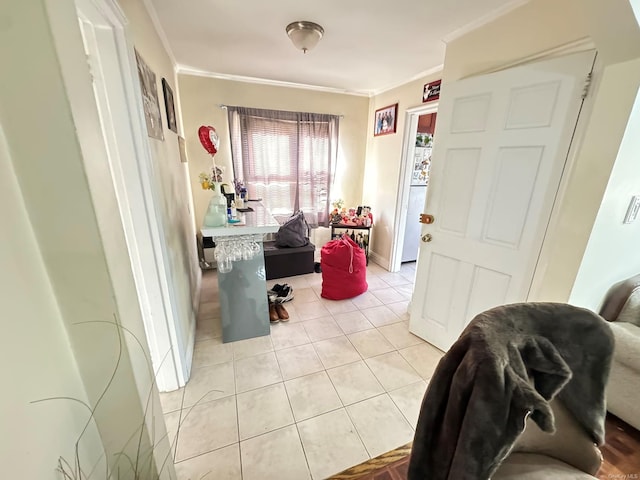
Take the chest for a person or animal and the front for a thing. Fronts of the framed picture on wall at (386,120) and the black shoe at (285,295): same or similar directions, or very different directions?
very different directions

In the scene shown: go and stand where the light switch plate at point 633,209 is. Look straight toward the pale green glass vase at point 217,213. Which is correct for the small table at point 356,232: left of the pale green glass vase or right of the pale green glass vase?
right

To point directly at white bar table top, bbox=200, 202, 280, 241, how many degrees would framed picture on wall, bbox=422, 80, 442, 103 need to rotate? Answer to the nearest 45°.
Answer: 0° — it already faces it

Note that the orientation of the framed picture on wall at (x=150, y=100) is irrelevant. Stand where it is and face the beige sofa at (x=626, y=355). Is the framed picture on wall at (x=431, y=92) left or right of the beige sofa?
left

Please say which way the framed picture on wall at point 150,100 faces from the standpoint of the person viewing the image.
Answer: facing to the right of the viewer
